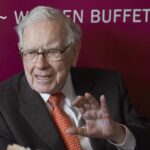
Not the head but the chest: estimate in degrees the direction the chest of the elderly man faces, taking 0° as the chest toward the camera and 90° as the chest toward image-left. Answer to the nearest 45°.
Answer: approximately 0°
